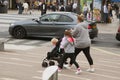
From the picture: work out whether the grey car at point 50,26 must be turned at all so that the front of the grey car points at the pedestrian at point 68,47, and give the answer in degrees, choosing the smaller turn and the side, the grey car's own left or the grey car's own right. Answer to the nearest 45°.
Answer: approximately 90° to the grey car's own left

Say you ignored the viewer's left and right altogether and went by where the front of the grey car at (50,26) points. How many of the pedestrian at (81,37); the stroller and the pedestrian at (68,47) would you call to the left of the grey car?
3

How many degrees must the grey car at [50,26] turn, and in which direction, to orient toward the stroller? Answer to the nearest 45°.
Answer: approximately 90° to its left

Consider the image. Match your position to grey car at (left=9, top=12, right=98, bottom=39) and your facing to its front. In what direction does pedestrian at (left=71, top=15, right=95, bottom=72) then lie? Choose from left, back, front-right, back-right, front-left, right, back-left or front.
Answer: left

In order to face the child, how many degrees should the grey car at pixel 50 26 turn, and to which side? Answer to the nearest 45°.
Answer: approximately 90° to its left

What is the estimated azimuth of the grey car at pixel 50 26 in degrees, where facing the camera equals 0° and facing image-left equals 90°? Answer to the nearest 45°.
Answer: approximately 90°
